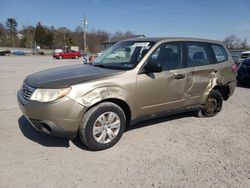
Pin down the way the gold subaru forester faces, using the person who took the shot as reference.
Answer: facing the viewer and to the left of the viewer

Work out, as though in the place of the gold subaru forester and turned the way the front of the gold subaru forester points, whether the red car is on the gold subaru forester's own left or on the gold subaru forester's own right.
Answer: on the gold subaru forester's own right

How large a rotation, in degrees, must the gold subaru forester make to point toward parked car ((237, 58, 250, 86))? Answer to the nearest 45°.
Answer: approximately 180°
